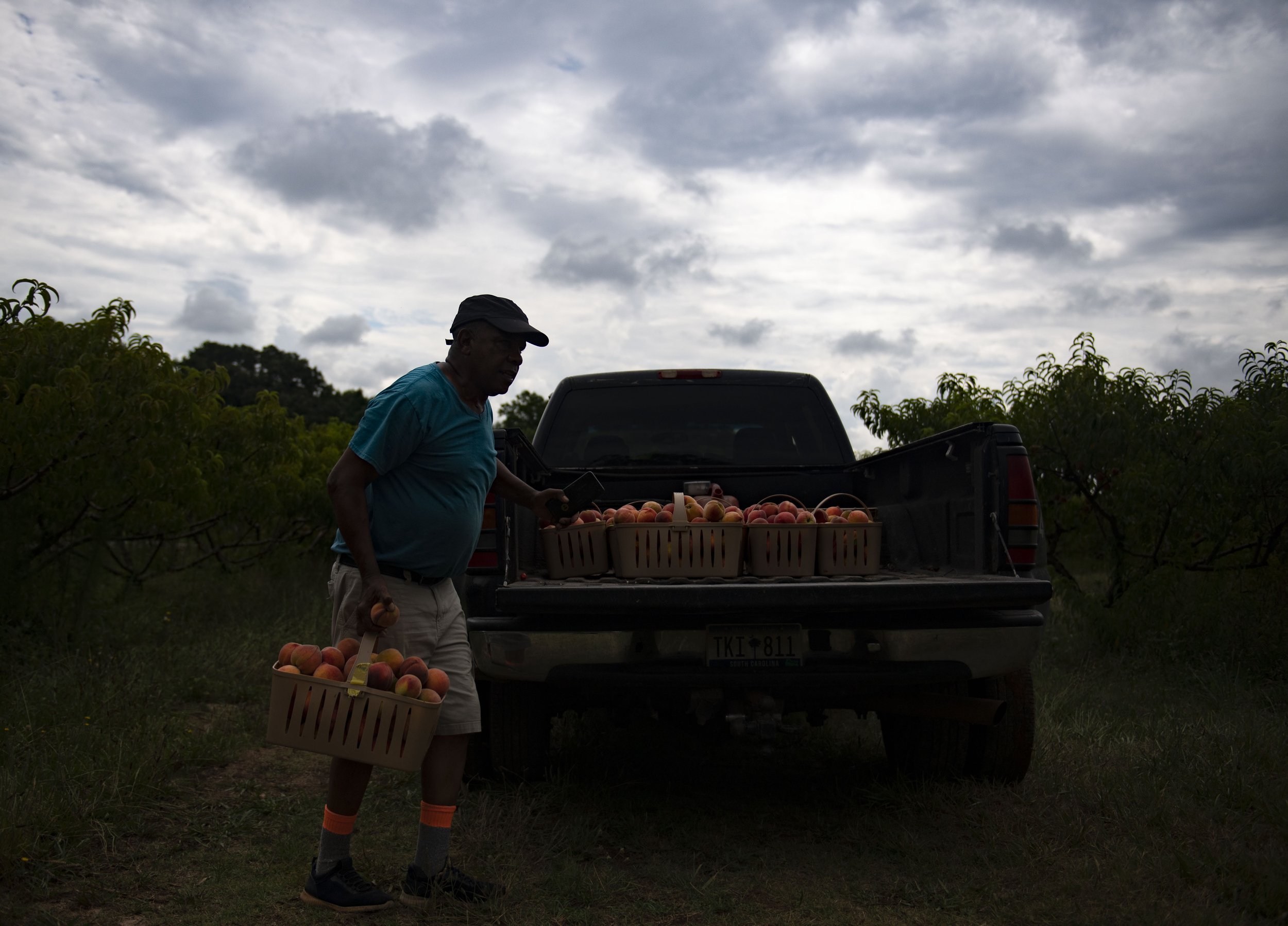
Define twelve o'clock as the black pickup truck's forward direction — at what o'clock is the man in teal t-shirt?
The man in teal t-shirt is roughly at 8 o'clock from the black pickup truck.

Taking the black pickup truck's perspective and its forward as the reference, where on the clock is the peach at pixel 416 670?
The peach is roughly at 8 o'clock from the black pickup truck.

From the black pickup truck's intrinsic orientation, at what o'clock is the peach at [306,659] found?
The peach is roughly at 8 o'clock from the black pickup truck.

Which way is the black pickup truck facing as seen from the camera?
away from the camera

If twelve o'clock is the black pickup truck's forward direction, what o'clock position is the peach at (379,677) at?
The peach is roughly at 8 o'clock from the black pickup truck.

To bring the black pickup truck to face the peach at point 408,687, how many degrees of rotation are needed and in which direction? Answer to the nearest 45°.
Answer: approximately 135° to its left
